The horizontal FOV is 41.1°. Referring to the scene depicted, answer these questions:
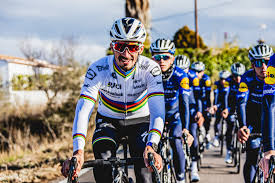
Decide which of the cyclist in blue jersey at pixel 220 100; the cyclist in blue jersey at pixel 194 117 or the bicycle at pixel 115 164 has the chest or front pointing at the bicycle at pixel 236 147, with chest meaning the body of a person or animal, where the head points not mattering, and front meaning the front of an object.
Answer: the cyclist in blue jersey at pixel 220 100

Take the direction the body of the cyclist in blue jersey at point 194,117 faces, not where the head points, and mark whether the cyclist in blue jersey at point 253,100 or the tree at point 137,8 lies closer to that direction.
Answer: the cyclist in blue jersey

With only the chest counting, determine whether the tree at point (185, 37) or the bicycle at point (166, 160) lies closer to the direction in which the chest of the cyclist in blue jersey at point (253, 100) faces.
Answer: the bicycle

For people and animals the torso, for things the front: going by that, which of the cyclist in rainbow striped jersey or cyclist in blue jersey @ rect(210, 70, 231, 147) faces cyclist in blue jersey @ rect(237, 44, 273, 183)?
cyclist in blue jersey @ rect(210, 70, 231, 147)
